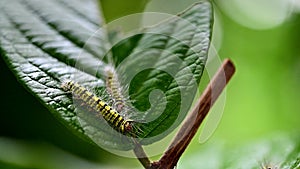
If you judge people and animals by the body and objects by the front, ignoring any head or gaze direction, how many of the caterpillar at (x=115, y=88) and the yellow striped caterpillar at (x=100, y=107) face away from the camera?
0

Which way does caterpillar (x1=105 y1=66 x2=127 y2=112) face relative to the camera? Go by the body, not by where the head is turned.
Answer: toward the camera

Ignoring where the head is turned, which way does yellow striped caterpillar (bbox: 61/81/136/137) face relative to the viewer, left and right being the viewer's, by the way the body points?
facing the viewer and to the right of the viewer
